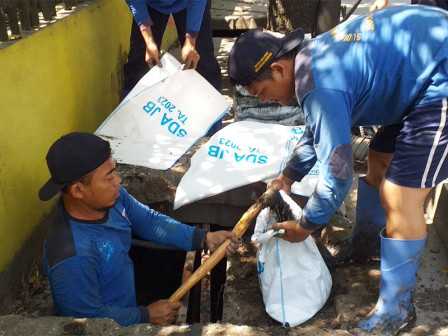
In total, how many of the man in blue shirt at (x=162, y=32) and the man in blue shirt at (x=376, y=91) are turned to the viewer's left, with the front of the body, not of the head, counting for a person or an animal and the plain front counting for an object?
1

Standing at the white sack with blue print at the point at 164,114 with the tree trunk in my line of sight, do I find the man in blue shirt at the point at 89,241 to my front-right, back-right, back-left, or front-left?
back-right

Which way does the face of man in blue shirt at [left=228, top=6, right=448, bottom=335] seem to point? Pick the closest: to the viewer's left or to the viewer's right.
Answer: to the viewer's left

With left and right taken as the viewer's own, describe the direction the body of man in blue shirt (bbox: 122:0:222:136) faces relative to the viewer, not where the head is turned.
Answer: facing the viewer

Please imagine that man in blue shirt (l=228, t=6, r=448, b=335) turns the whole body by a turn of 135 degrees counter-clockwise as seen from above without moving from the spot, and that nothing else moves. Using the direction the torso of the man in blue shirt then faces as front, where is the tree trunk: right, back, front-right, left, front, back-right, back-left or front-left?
back-left

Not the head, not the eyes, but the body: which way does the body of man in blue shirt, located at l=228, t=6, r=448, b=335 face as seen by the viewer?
to the viewer's left

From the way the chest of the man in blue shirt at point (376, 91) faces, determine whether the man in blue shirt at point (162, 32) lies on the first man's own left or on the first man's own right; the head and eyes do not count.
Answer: on the first man's own right

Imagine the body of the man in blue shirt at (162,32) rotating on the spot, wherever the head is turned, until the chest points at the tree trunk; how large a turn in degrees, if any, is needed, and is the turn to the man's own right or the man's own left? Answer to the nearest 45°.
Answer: approximately 135° to the man's own left

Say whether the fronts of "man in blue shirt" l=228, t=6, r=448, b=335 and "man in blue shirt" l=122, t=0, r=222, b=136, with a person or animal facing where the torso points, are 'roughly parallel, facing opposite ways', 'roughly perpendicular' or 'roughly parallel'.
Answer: roughly perpendicular

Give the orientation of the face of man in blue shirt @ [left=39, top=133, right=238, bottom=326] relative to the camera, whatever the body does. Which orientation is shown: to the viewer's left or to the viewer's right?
to the viewer's right

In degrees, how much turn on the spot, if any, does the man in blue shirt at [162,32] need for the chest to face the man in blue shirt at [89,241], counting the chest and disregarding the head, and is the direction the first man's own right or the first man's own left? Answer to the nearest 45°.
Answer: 0° — they already face them

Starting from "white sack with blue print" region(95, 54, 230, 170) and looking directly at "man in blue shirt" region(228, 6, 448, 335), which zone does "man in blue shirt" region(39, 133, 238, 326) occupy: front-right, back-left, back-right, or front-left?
front-right

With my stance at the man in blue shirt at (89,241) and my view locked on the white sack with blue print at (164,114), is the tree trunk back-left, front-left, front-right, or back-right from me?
front-right
